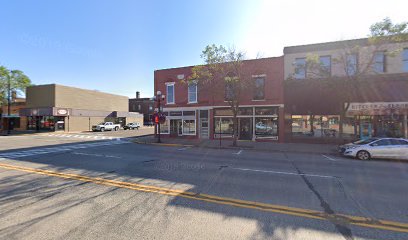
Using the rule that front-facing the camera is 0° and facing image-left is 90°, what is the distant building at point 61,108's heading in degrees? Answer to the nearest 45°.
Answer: approximately 45°

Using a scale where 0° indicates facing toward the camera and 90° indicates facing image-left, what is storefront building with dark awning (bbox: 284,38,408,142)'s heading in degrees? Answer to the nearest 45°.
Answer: approximately 0°

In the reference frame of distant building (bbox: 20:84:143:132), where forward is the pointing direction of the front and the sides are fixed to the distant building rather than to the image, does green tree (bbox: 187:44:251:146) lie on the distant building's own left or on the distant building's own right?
on the distant building's own left

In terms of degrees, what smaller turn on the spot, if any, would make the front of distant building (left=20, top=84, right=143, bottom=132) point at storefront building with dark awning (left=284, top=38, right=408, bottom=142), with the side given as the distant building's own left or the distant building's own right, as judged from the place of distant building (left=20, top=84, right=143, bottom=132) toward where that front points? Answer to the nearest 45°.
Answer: approximately 90° to the distant building's own left

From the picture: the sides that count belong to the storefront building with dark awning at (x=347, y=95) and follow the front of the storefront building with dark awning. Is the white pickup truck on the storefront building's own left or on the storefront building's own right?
on the storefront building's own right

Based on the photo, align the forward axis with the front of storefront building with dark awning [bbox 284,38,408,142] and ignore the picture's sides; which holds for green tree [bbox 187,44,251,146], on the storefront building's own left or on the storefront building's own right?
on the storefront building's own right

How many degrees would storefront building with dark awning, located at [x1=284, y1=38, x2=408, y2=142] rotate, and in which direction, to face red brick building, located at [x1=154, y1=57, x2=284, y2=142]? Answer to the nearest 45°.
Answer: approximately 90° to its right

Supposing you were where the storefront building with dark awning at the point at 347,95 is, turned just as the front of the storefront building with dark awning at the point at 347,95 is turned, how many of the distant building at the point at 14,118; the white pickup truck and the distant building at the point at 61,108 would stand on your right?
3
